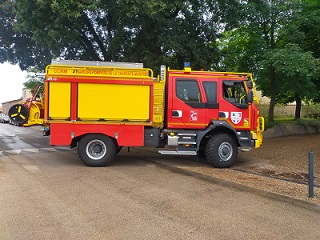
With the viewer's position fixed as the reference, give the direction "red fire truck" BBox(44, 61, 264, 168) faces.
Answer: facing to the right of the viewer

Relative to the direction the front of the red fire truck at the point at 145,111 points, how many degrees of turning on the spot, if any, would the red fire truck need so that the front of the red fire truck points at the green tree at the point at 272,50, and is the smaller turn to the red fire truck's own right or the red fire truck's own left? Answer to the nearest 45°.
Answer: approximately 45° to the red fire truck's own left
